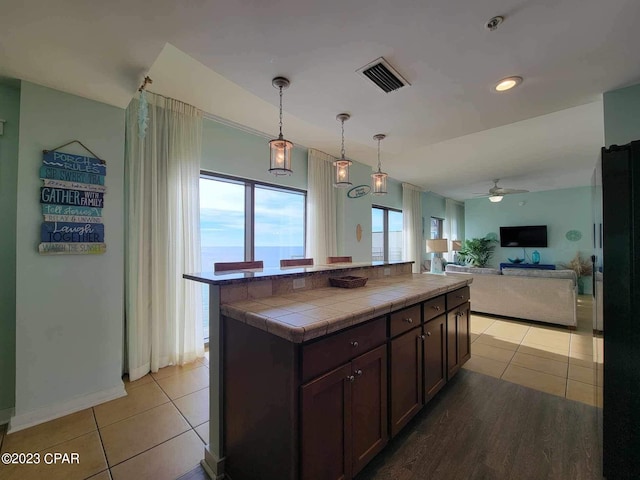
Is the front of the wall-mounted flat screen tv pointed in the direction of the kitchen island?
yes

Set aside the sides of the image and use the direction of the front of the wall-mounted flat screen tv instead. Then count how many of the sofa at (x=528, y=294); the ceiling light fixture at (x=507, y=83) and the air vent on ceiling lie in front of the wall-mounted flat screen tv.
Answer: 3

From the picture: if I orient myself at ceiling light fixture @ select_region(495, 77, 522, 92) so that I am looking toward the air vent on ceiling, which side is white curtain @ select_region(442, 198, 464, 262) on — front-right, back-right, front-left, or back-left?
back-right

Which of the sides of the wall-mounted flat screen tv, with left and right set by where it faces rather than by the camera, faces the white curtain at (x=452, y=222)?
right

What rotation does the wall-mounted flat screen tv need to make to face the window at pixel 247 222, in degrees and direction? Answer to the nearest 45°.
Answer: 0° — it already faces it

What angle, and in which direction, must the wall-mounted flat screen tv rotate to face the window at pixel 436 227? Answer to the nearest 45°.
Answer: approximately 45° to its right

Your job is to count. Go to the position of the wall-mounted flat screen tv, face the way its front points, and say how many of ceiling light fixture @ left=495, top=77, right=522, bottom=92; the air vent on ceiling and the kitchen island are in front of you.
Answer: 3

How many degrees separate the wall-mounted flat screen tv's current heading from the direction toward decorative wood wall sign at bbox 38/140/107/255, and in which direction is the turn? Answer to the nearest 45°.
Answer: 0° — it already faces it

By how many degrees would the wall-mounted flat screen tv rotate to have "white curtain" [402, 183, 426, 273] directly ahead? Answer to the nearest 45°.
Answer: approximately 45° to its right

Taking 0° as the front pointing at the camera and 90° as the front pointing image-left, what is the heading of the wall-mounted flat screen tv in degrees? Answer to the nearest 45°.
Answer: approximately 0°
